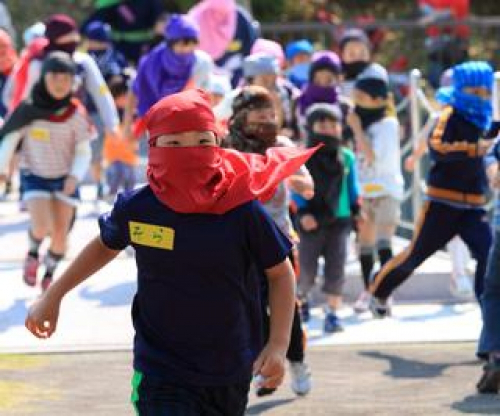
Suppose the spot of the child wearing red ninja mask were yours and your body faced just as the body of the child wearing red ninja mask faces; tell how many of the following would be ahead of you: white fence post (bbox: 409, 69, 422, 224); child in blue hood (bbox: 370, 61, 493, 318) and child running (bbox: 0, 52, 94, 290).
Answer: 0

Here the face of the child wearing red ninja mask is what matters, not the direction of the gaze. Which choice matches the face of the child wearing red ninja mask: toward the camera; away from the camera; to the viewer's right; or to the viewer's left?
toward the camera

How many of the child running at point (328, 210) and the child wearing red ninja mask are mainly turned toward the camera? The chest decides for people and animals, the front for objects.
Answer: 2

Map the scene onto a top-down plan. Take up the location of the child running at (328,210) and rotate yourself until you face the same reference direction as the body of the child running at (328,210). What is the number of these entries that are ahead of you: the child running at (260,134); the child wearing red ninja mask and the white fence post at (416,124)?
2

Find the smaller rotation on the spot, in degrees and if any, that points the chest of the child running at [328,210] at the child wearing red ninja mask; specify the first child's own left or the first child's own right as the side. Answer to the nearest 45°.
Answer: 0° — they already face them

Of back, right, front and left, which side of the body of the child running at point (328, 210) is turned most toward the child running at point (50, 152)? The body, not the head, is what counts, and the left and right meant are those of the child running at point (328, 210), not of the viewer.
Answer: right

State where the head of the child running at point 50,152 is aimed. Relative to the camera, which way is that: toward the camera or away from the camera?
toward the camera

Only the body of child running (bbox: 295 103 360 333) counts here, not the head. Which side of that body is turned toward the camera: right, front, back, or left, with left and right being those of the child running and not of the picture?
front

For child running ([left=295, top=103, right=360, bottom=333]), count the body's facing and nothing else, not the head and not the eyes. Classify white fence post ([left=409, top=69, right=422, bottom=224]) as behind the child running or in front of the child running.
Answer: behind

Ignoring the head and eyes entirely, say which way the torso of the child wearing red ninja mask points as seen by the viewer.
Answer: toward the camera

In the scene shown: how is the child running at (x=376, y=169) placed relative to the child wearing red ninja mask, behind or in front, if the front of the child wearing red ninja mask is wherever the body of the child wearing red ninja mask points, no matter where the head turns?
behind

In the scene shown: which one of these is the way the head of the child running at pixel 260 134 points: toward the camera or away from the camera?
toward the camera

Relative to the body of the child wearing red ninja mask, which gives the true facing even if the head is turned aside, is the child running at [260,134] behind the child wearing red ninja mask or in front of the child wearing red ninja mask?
behind
